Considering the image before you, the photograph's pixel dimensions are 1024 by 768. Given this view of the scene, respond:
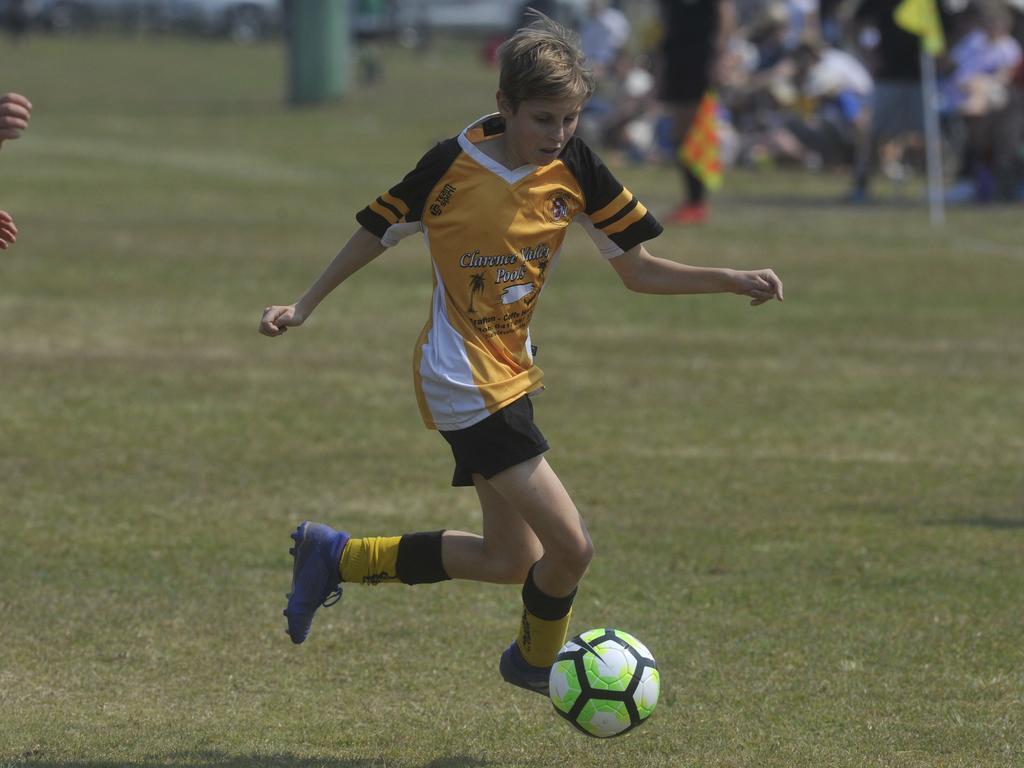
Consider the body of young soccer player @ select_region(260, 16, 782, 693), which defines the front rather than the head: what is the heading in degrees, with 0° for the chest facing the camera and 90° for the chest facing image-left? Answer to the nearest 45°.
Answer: approximately 315°

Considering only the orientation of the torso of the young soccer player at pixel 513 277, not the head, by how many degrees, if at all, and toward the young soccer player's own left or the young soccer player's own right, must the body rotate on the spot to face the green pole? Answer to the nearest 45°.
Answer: approximately 135° to the young soccer player's own left

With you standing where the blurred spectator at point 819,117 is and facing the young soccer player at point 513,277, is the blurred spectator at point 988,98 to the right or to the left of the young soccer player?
left

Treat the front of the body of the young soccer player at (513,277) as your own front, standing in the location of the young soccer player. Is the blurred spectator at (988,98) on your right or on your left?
on your left
